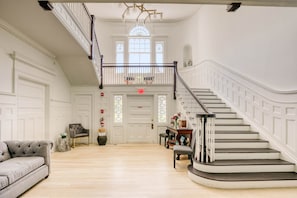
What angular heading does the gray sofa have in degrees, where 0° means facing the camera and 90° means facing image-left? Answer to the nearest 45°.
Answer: approximately 315°

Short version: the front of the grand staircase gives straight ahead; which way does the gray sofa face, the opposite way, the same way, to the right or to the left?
to the left

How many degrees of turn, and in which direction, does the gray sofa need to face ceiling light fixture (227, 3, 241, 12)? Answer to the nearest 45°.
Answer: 0° — it already faces it

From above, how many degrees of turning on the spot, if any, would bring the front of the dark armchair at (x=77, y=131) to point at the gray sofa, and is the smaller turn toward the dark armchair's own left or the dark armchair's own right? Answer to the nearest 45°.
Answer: approximately 45° to the dark armchair's own right

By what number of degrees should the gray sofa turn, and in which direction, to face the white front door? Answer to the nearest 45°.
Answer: approximately 90° to its left
